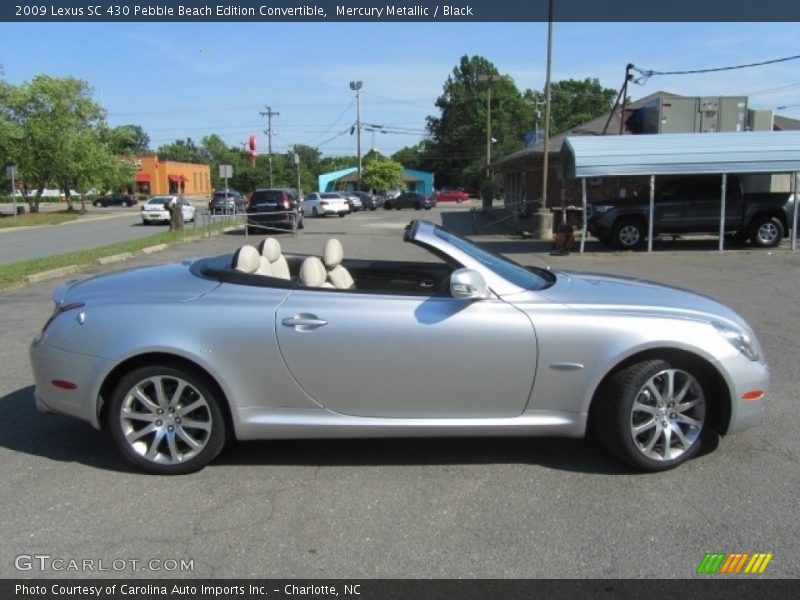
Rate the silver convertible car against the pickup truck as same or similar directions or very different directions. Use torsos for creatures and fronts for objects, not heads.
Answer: very different directions

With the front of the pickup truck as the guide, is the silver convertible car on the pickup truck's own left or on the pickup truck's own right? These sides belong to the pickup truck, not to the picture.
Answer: on the pickup truck's own left

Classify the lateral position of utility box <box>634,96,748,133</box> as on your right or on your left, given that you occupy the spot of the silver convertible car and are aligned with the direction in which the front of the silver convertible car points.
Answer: on your left

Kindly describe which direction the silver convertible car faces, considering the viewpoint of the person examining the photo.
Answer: facing to the right of the viewer

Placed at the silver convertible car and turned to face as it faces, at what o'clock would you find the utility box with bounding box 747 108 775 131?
The utility box is roughly at 10 o'clock from the silver convertible car.

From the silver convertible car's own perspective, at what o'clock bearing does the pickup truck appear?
The pickup truck is roughly at 10 o'clock from the silver convertible car.

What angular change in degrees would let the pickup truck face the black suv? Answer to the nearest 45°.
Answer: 0° — it already faces it

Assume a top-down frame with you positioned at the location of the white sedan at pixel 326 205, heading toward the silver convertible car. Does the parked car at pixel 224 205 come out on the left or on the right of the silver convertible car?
right

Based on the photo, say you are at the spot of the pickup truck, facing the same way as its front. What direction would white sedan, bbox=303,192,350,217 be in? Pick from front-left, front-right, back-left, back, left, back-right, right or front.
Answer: front-right

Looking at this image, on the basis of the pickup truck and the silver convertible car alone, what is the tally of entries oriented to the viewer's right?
1

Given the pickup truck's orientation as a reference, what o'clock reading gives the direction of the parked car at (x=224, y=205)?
The parked car is roughly at 1 o'clock from the pickup truck.

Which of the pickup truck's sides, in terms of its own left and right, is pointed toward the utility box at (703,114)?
right

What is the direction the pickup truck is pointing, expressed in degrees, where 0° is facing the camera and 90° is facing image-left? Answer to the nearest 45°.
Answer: approximately 90°
